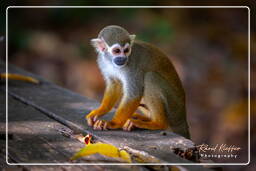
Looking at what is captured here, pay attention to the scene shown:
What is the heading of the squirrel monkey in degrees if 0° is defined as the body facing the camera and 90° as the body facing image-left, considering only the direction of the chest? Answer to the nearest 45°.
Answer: approximately 45°
